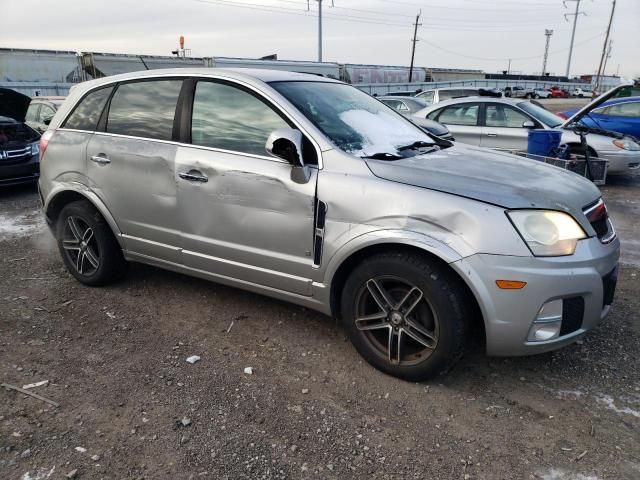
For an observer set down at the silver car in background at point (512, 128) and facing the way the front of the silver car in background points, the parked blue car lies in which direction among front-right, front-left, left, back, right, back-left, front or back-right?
left

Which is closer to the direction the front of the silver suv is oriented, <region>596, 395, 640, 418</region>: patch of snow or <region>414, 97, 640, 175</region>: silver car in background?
the patch of snow

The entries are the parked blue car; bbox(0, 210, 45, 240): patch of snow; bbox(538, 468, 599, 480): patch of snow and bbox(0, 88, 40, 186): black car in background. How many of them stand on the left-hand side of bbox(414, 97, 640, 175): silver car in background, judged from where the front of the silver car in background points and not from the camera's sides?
1

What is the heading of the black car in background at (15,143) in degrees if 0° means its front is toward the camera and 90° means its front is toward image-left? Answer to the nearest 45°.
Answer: approximately 315°

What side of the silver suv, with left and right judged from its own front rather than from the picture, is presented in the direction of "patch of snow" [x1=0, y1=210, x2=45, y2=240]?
back

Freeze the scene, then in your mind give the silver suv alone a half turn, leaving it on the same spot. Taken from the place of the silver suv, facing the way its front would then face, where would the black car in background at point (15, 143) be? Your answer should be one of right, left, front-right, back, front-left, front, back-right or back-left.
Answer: front

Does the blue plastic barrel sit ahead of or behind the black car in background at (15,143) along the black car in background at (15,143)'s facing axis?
ahead

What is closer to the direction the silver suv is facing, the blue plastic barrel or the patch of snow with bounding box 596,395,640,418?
the patch of snow

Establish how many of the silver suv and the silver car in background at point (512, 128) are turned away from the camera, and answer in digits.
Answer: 0

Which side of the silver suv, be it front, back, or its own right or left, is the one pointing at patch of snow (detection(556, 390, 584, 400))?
front

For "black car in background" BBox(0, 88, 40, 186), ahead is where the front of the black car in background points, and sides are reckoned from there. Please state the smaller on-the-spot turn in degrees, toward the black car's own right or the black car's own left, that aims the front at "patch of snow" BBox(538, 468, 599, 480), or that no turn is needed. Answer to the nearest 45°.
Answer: approximately 45° to the black car's own right

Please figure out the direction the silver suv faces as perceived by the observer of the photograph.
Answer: facing the viewer and to the right of the viewer
